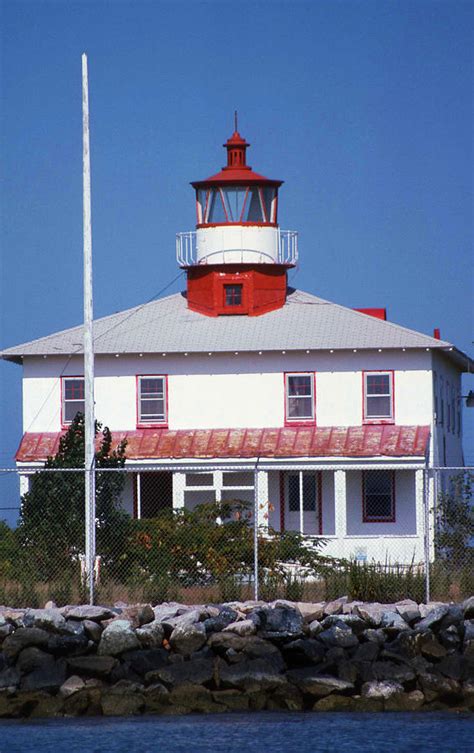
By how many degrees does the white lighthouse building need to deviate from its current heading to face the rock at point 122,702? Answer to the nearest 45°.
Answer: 0° — it already faces it

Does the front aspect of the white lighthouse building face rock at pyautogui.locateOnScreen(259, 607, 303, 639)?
yes

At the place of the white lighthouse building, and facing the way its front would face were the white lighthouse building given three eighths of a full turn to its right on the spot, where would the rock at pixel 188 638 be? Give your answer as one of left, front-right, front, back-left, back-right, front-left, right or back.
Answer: back-left

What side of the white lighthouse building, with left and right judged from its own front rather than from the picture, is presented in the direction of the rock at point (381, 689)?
front

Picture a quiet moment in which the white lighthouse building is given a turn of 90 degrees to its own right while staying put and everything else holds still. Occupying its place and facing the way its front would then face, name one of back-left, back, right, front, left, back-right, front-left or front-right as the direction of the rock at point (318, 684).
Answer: left

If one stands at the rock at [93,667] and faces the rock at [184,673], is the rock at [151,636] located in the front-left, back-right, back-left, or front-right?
front-left

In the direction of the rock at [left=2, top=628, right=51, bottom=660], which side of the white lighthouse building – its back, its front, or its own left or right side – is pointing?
front

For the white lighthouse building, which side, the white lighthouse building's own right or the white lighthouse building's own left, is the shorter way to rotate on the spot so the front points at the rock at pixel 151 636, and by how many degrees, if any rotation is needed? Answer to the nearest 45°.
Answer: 0° — it already faces it

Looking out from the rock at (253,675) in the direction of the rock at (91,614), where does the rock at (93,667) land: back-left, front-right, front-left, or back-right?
front-left

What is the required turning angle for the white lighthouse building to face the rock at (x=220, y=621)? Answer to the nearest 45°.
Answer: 0° — it already faces it

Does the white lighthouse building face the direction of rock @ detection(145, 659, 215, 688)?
yes

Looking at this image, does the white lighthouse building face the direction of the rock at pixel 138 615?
yes

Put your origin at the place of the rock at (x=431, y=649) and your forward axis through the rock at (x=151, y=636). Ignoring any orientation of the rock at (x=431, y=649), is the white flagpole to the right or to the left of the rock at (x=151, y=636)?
right

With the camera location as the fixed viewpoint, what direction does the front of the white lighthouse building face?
facing the viewer

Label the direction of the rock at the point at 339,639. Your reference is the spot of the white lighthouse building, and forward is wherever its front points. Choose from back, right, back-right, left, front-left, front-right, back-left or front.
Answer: front

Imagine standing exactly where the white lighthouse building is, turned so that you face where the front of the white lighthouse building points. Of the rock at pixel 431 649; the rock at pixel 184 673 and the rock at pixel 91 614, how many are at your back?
0

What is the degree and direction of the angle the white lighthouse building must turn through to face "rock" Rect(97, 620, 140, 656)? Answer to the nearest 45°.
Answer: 0° — it already faces it

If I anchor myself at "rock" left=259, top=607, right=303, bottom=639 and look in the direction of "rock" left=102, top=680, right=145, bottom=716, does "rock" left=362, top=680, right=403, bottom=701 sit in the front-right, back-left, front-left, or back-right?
back-left

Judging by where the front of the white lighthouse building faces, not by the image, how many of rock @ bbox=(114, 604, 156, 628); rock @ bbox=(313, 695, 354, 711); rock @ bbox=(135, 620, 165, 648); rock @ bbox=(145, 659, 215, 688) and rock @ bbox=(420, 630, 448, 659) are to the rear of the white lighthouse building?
0
